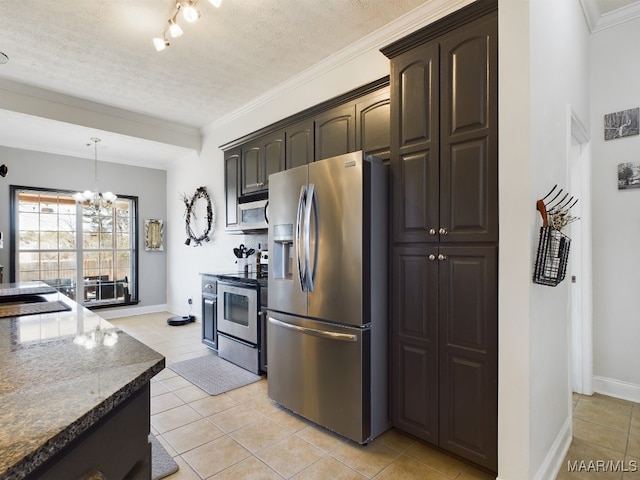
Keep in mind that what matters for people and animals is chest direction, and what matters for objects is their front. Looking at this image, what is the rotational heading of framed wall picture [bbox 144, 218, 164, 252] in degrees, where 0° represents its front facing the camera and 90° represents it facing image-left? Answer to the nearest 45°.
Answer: approximately 0°

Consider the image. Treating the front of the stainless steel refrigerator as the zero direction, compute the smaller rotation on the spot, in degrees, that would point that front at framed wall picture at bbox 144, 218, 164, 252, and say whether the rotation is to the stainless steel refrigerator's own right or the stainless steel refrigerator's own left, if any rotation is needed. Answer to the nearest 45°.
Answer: approximately 90° to the stainless steel refrigerator's own right

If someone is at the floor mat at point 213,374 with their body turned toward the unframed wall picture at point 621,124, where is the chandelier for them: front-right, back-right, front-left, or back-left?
back-left

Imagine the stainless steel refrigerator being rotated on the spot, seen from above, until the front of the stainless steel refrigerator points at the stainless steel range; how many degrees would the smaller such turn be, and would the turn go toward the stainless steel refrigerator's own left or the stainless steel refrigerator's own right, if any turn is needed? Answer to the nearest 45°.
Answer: approximately 90° to the stainless steel refrigerator's own right

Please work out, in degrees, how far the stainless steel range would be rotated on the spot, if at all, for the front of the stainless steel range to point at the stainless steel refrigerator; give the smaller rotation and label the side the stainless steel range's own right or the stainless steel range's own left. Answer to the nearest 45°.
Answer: approximately 90° to the stainless steel range's own left

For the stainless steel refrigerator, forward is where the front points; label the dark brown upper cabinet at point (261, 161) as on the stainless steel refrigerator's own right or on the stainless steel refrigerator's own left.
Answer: on the stainless steel refrigerator's own right

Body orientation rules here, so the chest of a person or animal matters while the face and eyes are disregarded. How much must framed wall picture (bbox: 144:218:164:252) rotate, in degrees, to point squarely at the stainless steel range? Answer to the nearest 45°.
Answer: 0° — it already faces it
